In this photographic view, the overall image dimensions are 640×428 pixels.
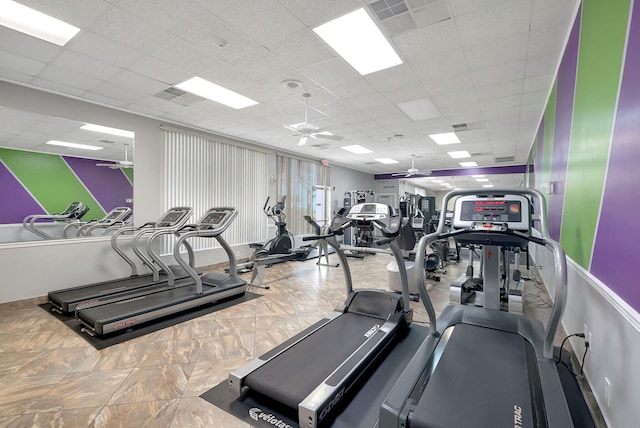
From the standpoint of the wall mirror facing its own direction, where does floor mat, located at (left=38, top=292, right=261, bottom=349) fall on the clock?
The floor mat is roughly at 1 o'clock from the wall mirror.

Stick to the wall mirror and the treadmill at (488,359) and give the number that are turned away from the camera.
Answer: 1

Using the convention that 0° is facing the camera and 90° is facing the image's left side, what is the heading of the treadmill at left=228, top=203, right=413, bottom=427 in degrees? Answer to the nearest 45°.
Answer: approximately 225°

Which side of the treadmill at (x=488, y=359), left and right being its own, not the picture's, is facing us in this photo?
back

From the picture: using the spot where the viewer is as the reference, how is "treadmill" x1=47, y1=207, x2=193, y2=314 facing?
facing away from the viewer and to the right of the viewer

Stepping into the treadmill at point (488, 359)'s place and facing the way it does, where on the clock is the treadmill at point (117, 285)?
the treadmill at point (117, 285) is roughly at 9 o'clock from the treadmill at point (488, 359).

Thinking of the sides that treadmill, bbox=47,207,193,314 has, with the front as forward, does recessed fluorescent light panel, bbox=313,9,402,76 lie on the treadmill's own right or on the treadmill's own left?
on the treadmill's own right

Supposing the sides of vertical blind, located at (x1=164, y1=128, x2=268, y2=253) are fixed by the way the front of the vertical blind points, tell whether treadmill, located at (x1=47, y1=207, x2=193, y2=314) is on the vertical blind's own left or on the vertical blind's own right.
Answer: on the vertical blind's own right

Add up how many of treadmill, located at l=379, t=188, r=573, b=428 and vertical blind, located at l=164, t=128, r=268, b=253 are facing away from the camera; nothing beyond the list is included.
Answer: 1
